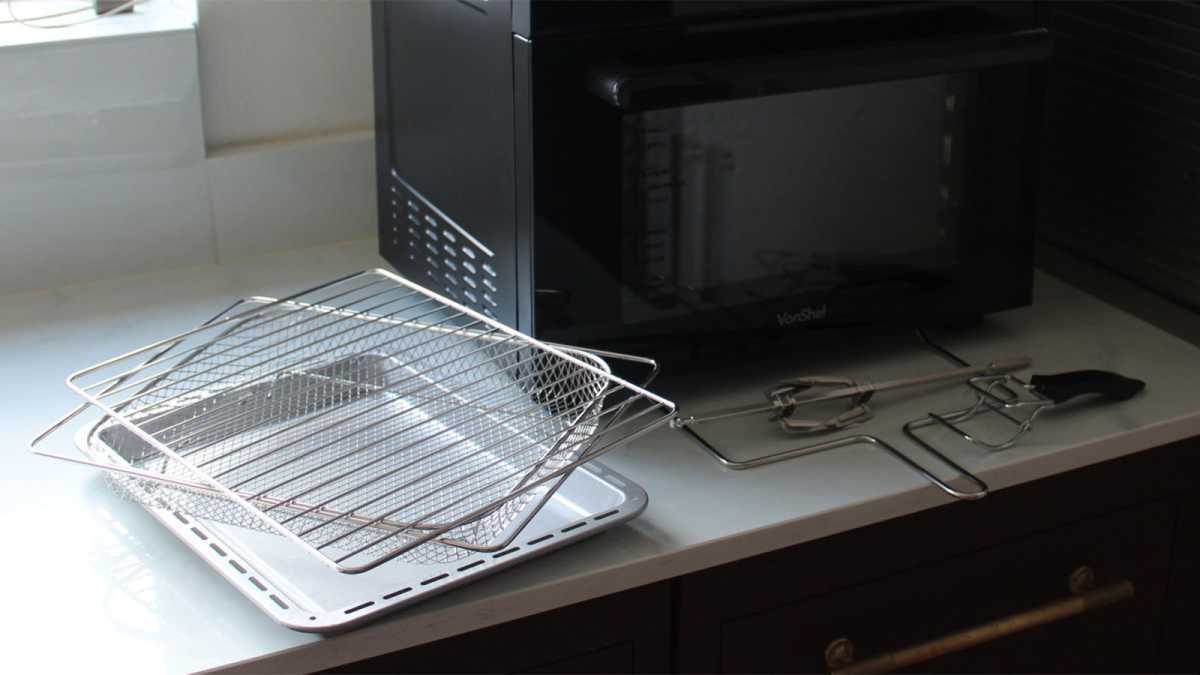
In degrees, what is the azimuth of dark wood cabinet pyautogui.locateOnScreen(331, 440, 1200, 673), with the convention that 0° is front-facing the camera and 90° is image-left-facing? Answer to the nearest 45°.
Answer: approximately 315°

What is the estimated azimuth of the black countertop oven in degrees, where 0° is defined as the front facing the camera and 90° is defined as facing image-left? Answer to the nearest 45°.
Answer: approximately 315°
